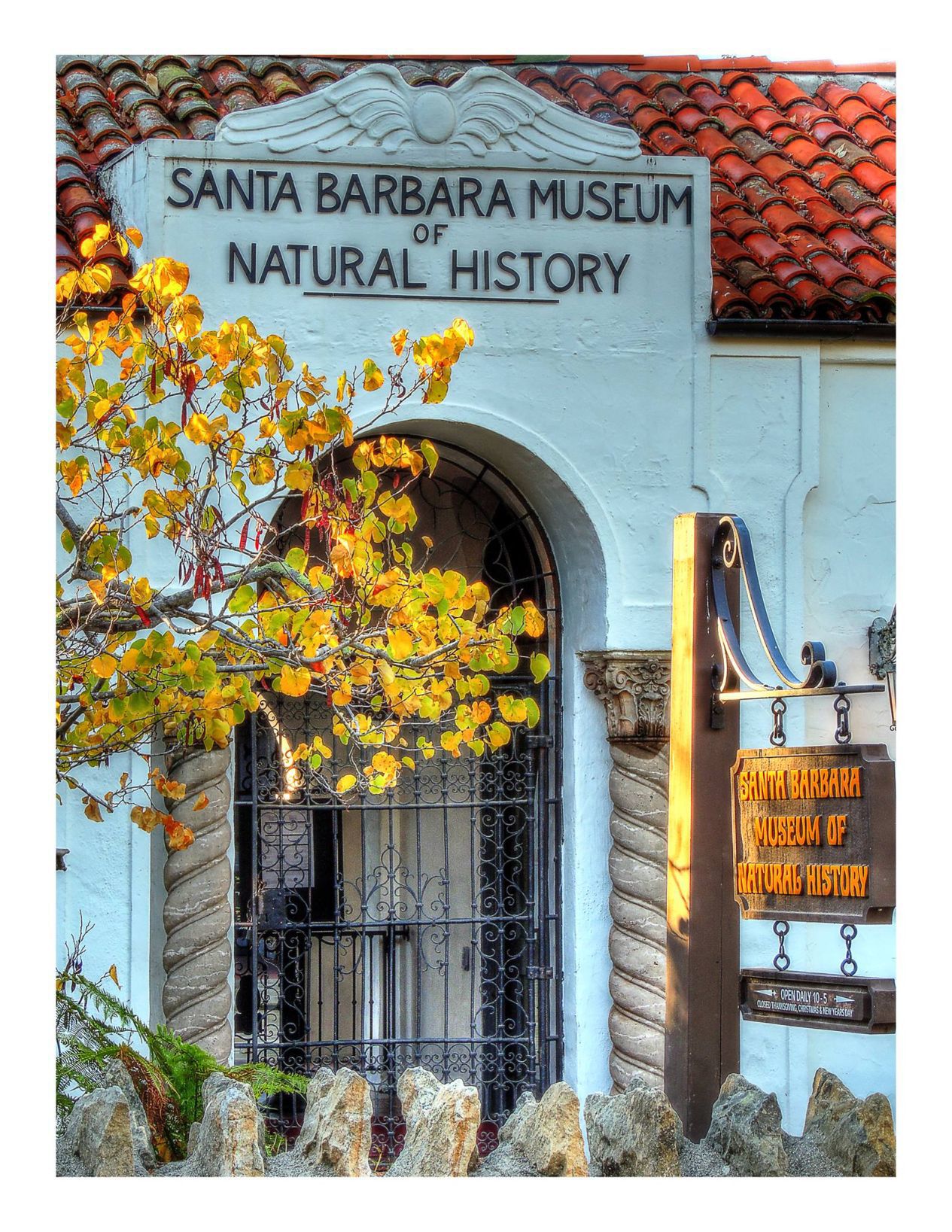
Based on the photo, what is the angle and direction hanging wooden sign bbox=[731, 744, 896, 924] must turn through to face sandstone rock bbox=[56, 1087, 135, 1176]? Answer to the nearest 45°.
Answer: approximately 45° to its right

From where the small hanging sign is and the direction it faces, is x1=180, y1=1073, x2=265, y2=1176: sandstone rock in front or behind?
in front

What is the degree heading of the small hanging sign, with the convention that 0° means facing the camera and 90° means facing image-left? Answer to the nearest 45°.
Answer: approximately 45°
